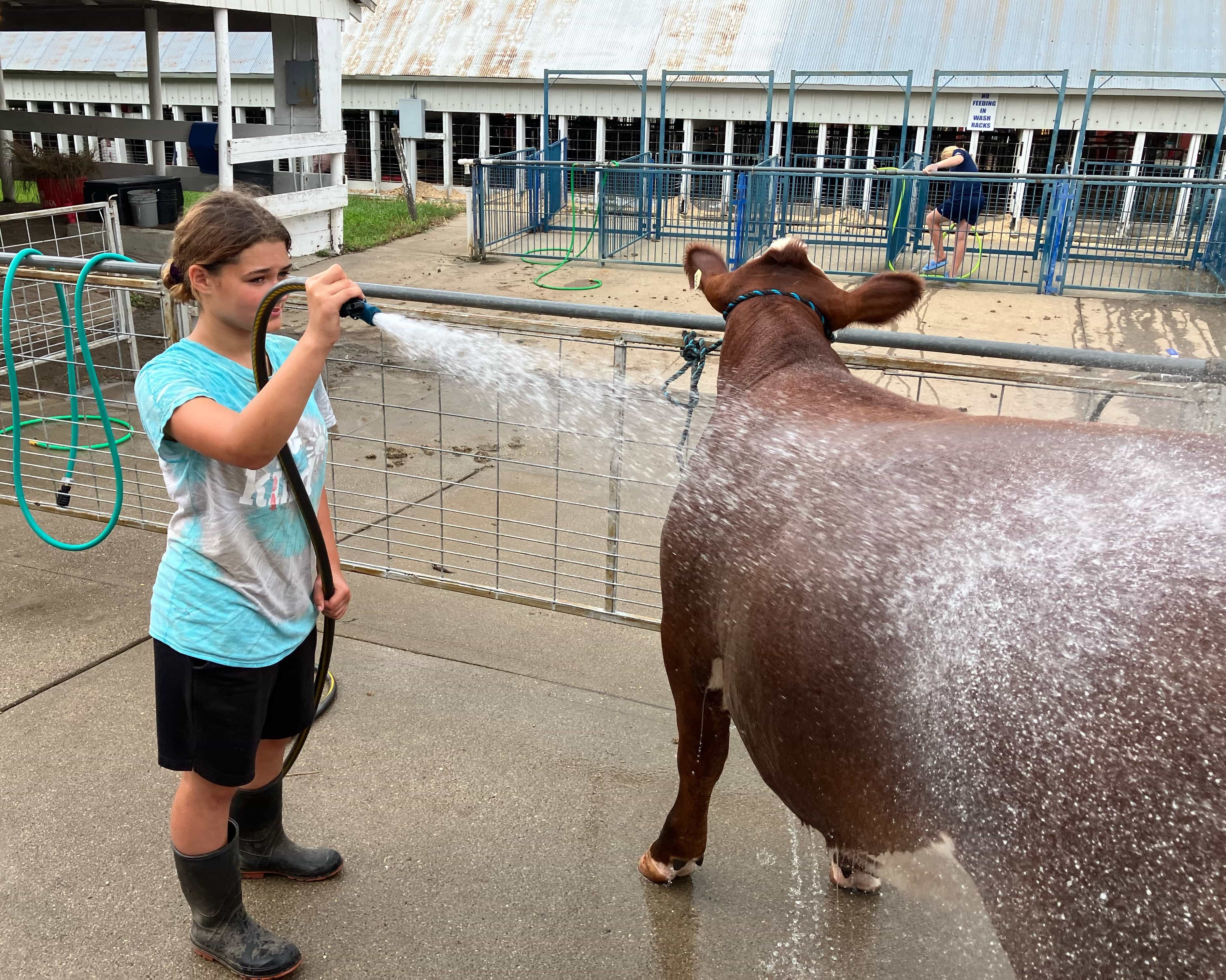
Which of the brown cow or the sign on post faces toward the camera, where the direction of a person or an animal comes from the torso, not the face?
the sign on post

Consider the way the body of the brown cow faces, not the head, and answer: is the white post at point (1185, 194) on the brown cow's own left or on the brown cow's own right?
on the brown cow's own right

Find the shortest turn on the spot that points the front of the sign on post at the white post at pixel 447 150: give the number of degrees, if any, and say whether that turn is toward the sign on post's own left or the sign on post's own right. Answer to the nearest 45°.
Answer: approximately 90° to the sign on post's own right

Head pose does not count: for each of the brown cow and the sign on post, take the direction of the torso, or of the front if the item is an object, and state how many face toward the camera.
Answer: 1

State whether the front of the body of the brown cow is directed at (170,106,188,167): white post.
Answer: yes

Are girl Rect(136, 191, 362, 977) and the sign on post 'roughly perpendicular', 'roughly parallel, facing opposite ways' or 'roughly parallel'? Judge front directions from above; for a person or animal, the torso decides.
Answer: roughly perpendicular

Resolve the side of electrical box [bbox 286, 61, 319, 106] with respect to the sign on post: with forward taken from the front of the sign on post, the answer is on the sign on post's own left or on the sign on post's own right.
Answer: on the sign on post's own right

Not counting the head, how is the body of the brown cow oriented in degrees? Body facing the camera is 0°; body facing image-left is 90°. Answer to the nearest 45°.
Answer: approximately 135°

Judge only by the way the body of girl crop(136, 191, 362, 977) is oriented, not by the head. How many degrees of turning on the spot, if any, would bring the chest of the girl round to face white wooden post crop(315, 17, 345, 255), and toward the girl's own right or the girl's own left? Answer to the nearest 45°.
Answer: approximately 135° to the girl's own left

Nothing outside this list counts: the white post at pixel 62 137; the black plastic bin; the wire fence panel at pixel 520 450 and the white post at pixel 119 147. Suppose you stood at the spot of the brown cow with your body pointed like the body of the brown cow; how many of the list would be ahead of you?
4

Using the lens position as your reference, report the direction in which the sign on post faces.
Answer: facing the viewer

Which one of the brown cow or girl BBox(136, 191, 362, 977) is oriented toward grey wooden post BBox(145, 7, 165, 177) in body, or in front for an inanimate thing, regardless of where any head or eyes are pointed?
the brown cow

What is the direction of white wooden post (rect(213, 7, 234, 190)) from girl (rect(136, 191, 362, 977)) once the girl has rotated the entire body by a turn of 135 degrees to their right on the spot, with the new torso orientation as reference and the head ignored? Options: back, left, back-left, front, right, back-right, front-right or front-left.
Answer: right

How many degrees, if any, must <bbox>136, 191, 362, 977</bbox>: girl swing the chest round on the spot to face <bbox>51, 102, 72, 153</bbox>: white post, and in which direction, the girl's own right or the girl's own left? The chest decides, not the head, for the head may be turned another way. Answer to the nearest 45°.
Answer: approximately 135° to the girl's own left

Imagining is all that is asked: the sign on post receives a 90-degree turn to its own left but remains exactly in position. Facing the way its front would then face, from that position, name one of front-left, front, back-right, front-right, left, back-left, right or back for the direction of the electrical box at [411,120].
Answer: back

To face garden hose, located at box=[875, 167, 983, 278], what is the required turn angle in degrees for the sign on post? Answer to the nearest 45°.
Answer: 0° — it already faces it

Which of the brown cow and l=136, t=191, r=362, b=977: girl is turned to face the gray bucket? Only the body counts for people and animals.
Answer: the brown cow

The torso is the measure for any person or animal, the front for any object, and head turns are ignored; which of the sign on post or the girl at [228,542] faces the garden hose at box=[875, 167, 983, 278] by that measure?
the sign on post

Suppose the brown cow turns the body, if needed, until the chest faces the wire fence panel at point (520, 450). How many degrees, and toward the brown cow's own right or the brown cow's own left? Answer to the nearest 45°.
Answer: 0° — it already faces it

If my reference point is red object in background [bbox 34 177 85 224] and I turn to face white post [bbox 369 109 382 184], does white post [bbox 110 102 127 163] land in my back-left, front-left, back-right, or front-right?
front-left

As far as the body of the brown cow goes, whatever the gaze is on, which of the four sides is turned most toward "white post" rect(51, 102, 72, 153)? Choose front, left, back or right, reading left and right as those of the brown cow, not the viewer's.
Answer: front
